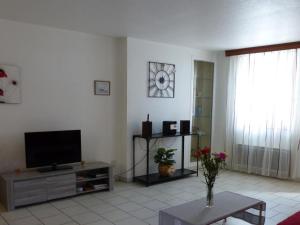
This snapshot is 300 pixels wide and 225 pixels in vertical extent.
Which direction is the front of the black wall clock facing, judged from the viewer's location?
facing the viewer and to the right of the viewer

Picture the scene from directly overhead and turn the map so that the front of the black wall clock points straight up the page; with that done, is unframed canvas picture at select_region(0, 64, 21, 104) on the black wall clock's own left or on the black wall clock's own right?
on the black wall clock's own right

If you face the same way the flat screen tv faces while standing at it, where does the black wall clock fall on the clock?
The black wall clock is roughly at 10 o'clock from the flat screen tv.

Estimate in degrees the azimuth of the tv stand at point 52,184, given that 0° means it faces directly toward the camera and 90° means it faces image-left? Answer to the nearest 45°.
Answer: approximately 315°

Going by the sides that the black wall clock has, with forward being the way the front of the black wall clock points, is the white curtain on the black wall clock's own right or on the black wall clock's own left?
on the black wall clock's own left

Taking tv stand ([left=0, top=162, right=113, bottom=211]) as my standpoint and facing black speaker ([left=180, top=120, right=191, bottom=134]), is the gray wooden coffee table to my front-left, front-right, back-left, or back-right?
front-right

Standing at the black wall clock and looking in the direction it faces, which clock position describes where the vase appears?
The vase is roughly at 1 o'clock from the black wall clock.

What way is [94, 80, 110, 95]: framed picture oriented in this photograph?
toward the camera

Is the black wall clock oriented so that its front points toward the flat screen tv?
no

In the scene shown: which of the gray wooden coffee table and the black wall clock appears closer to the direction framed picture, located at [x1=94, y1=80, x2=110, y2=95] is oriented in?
the gray wooden coffee table

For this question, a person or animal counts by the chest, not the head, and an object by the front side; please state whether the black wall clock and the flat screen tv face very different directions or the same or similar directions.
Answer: same or similar directions

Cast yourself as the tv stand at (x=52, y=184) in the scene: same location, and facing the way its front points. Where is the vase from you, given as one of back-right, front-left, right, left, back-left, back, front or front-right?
front

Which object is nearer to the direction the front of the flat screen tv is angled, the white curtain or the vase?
the vase

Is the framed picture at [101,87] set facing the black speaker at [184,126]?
no
